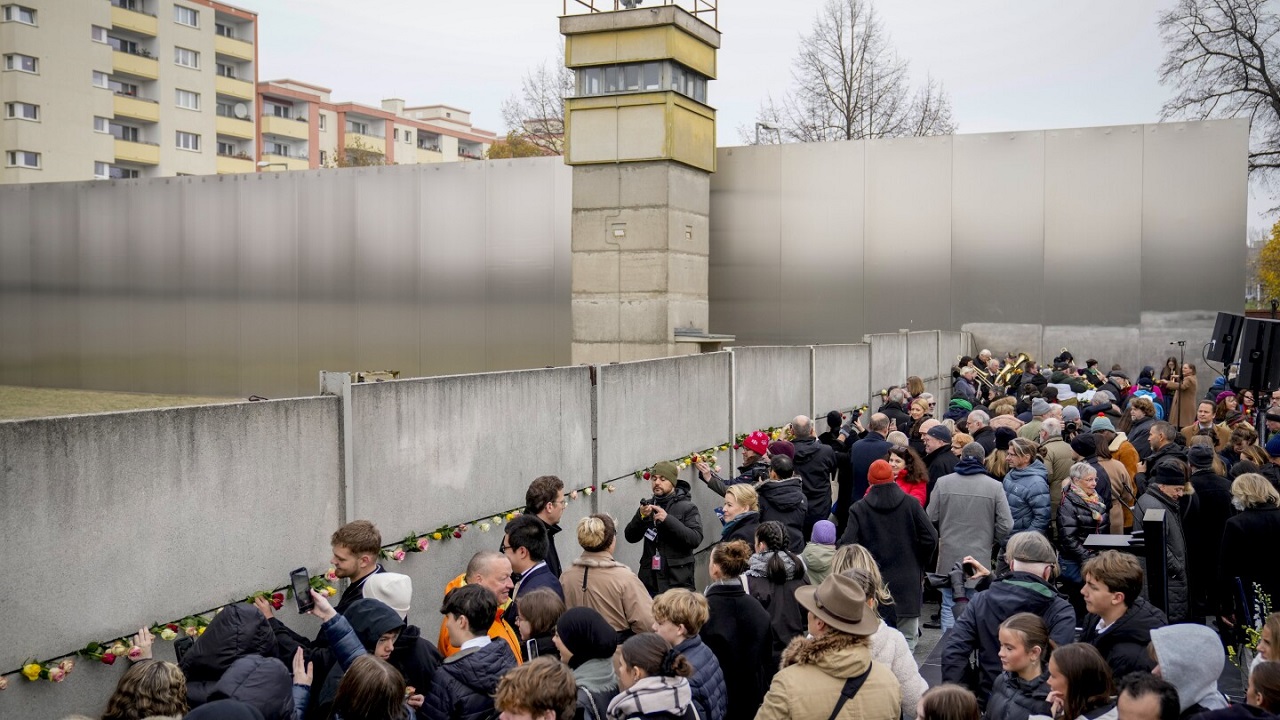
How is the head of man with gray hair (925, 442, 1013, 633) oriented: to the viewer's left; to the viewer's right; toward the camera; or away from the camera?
away from the camera

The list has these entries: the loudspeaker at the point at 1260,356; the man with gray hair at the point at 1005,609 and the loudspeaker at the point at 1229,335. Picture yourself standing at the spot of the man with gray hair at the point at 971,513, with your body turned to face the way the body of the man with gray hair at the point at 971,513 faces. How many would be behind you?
1

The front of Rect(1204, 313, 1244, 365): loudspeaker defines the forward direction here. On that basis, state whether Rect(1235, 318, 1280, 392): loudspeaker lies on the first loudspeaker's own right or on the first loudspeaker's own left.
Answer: on the first loudspeaker's own left

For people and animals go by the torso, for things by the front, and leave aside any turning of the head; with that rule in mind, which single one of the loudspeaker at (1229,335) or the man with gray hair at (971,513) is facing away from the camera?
the man with gray hair

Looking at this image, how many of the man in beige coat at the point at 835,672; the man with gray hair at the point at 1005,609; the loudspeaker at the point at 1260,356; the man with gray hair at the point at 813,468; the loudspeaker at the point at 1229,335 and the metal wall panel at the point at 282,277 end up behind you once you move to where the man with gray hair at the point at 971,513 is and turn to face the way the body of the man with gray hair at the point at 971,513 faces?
2

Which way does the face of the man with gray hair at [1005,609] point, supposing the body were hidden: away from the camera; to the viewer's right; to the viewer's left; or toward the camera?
away from the camera

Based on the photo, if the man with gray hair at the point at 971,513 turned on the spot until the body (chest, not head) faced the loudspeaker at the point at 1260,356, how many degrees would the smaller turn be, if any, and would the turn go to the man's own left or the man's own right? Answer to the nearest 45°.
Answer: approximately 45° to the man's own right

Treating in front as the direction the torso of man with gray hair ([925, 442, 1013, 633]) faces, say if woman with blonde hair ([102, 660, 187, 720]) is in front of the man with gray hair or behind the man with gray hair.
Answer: behind

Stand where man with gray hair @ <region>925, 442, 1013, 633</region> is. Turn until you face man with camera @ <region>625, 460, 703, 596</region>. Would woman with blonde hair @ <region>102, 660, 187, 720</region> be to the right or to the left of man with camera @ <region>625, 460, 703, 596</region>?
left

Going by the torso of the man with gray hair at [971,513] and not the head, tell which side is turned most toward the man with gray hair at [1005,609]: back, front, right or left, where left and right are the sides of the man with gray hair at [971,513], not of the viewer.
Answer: back

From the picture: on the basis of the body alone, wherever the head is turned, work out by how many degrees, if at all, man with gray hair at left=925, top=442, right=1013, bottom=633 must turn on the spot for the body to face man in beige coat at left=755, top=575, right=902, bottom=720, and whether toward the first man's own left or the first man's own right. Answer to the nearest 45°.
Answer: approximately 180°

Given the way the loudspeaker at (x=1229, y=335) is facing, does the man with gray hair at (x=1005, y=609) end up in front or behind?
in front

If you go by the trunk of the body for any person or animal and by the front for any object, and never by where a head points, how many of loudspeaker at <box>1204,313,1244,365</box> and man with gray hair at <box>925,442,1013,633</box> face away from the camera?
1

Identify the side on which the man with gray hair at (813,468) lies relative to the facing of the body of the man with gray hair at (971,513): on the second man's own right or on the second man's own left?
on the second man's own left

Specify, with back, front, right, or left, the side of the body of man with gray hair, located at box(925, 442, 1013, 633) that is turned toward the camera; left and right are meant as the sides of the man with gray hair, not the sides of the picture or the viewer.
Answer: back

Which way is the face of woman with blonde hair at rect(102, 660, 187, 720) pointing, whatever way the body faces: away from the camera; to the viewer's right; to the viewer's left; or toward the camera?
away from the camera

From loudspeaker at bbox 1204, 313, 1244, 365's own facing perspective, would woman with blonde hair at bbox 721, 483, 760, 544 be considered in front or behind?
in front
